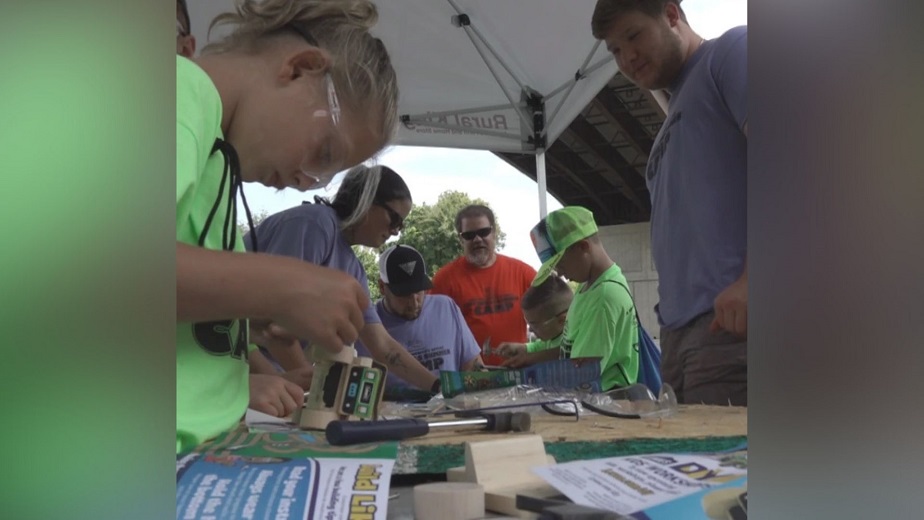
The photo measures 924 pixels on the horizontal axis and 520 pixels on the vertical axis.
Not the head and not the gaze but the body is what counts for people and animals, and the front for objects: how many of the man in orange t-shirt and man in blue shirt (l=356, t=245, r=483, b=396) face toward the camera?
2

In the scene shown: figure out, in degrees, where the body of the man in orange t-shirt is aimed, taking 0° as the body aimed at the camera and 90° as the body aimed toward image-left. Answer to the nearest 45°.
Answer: approximately 0°

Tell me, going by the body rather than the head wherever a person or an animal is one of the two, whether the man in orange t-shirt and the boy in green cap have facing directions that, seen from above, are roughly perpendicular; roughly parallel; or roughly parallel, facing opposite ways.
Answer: roughly perpendicular

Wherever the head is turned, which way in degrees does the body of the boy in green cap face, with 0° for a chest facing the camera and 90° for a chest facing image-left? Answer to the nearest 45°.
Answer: approximately 90°

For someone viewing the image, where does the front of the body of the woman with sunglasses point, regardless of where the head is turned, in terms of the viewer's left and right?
facing to the right of the viewer
